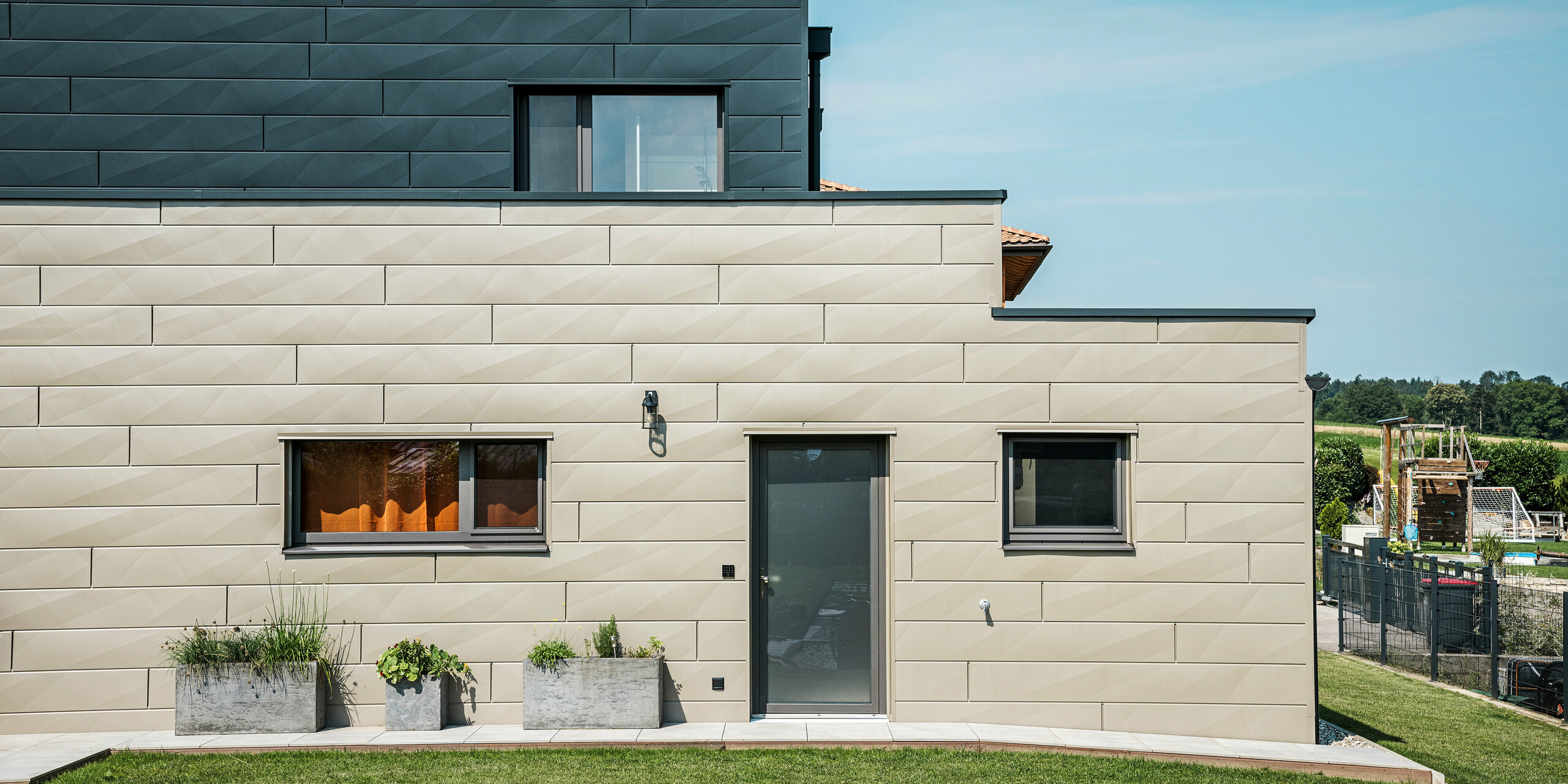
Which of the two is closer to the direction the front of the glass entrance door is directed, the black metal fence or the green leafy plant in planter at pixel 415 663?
the green leafy plant in planter

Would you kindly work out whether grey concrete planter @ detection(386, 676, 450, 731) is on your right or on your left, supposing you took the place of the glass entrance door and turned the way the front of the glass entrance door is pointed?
on your right

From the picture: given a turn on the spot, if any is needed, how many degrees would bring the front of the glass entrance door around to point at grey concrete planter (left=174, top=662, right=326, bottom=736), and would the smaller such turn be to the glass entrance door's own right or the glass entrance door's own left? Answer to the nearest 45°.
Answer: approximately 90° to the glass entrance door's own right

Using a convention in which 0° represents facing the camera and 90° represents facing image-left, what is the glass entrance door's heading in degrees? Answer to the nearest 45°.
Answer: approximately 0°

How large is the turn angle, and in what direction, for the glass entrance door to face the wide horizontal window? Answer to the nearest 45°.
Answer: approximately 90° to its right

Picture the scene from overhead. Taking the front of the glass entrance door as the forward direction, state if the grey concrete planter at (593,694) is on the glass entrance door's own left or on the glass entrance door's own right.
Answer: on the glass entrance door's own right
